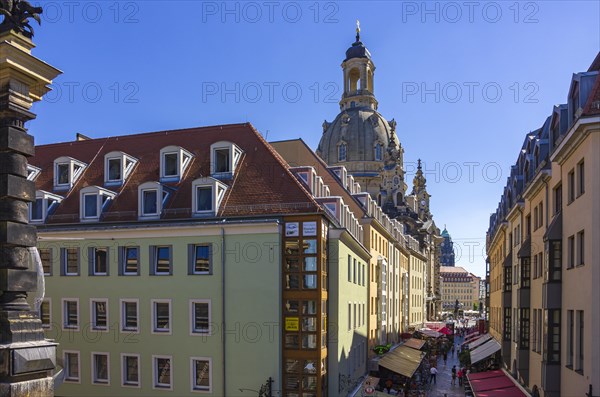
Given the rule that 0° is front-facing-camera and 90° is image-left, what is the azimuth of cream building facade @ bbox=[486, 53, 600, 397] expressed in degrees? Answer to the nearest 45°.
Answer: approximately 90°

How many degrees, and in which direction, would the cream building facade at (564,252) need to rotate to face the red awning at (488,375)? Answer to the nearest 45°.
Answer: approximately 90° to its right

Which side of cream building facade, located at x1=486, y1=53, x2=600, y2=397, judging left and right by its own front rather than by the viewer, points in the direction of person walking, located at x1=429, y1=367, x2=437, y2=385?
front
